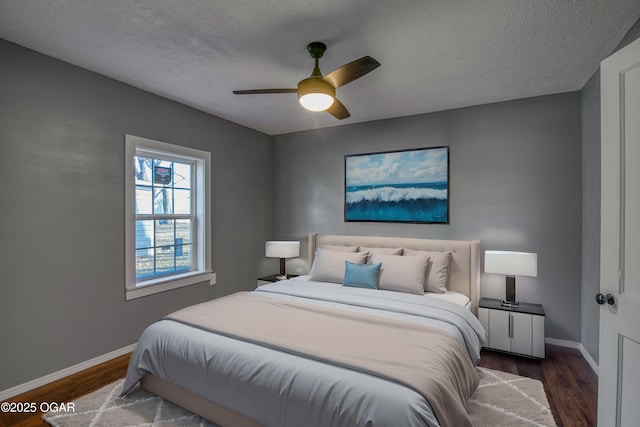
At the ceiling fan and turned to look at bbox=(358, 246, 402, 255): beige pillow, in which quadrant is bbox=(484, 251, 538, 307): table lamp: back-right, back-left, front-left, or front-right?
front-right

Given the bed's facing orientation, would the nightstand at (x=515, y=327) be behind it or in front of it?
behind

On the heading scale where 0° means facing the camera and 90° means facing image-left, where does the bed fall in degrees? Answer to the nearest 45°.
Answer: approximately 45°

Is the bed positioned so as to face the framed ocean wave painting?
no

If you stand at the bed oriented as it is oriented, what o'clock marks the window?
The window is roughly at 3 o'clock from the bed.

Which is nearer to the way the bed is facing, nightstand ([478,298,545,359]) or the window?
the window

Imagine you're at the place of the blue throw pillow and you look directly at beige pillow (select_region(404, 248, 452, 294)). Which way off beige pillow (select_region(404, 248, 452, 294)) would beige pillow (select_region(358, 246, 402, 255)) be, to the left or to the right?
left

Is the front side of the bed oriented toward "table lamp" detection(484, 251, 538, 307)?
no
